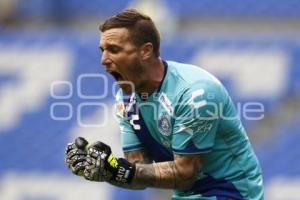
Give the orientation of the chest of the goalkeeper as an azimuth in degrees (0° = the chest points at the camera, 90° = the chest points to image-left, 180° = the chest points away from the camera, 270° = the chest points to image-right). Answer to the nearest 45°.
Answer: approximately 45°
